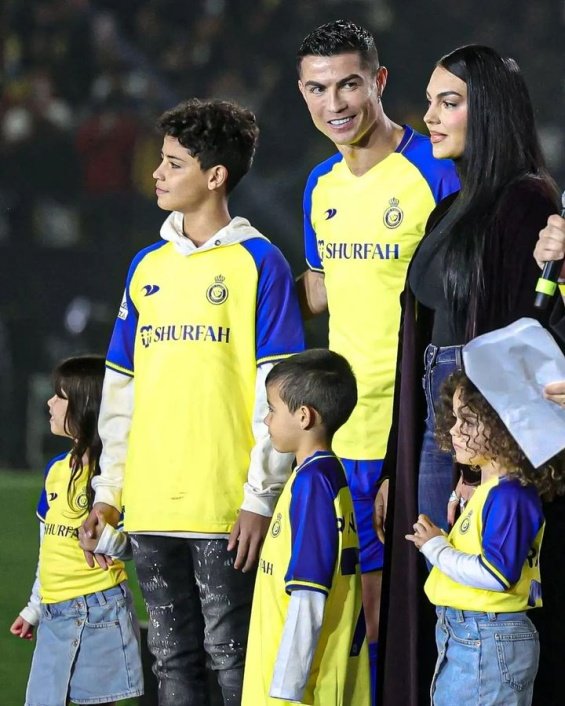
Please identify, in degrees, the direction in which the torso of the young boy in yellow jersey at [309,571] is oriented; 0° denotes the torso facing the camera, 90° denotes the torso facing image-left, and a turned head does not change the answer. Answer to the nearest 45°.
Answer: approximately 90°

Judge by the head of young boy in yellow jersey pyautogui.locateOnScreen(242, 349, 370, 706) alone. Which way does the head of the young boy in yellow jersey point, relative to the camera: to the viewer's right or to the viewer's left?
to the viewer's left

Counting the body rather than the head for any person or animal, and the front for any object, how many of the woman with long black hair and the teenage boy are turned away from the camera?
0

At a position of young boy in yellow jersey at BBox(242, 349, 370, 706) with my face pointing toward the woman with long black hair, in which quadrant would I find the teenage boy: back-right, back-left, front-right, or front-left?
back-left

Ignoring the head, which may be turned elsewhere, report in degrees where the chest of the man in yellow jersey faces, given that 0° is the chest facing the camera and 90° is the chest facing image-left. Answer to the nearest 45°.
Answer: approximately 45°

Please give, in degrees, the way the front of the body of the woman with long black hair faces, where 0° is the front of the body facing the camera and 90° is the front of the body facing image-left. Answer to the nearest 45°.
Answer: approximately 45°
